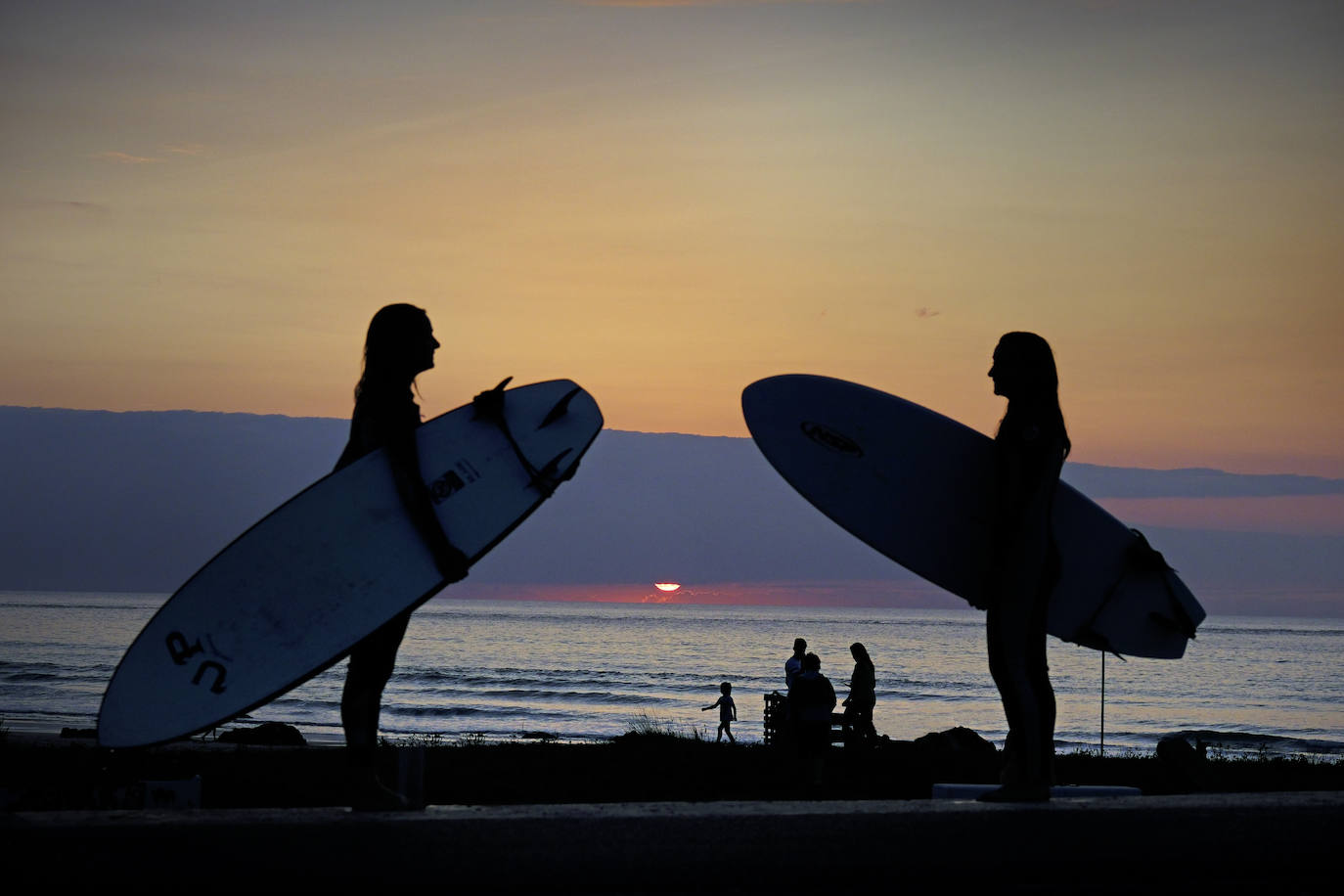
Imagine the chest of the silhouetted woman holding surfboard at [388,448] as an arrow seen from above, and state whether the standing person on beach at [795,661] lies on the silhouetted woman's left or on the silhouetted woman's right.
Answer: on the silhouetted woman's left

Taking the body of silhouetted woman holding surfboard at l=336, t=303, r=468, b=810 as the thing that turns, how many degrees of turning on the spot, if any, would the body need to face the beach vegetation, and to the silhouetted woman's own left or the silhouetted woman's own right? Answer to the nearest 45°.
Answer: approximately 90° to the silhouetted woman's own left

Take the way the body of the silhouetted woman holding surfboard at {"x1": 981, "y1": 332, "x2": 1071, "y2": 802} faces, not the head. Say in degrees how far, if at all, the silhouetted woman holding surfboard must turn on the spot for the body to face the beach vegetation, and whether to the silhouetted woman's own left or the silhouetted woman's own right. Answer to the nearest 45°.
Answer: approximately 90° to the silhouetted woman's own right

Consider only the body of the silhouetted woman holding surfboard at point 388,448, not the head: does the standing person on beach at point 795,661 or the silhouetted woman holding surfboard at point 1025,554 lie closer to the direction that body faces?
the silhouetted woman holding surfboard

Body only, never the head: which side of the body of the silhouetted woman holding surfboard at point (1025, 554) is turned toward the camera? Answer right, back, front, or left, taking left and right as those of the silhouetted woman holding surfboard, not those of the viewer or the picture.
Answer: left

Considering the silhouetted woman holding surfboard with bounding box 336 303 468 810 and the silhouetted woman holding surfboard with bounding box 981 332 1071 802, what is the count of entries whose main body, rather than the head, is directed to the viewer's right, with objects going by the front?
1

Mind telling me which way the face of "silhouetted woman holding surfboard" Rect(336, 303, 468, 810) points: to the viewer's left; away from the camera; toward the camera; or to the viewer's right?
to the viewer's right

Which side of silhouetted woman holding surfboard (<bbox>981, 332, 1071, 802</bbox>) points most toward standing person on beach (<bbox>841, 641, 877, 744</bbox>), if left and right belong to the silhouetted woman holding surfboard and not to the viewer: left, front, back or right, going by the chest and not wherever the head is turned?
right

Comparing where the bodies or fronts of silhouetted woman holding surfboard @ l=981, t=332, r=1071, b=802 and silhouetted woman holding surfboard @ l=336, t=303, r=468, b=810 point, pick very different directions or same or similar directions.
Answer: very different directions

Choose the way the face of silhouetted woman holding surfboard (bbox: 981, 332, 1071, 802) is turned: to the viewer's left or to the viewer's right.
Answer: to the viewer's left

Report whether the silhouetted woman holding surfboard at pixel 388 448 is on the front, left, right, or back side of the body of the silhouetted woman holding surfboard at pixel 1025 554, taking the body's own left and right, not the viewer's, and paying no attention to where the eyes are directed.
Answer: front

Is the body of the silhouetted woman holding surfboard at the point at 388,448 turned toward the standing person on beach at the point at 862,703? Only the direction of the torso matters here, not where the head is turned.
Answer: no

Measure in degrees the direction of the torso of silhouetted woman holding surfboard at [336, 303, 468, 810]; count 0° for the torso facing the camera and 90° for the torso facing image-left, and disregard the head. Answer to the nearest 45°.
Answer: approximately 270°

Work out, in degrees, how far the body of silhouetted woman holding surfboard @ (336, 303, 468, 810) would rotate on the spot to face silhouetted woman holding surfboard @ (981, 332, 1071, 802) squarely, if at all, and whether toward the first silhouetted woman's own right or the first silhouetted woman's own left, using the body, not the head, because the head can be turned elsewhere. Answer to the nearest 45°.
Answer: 0° — they already face them
